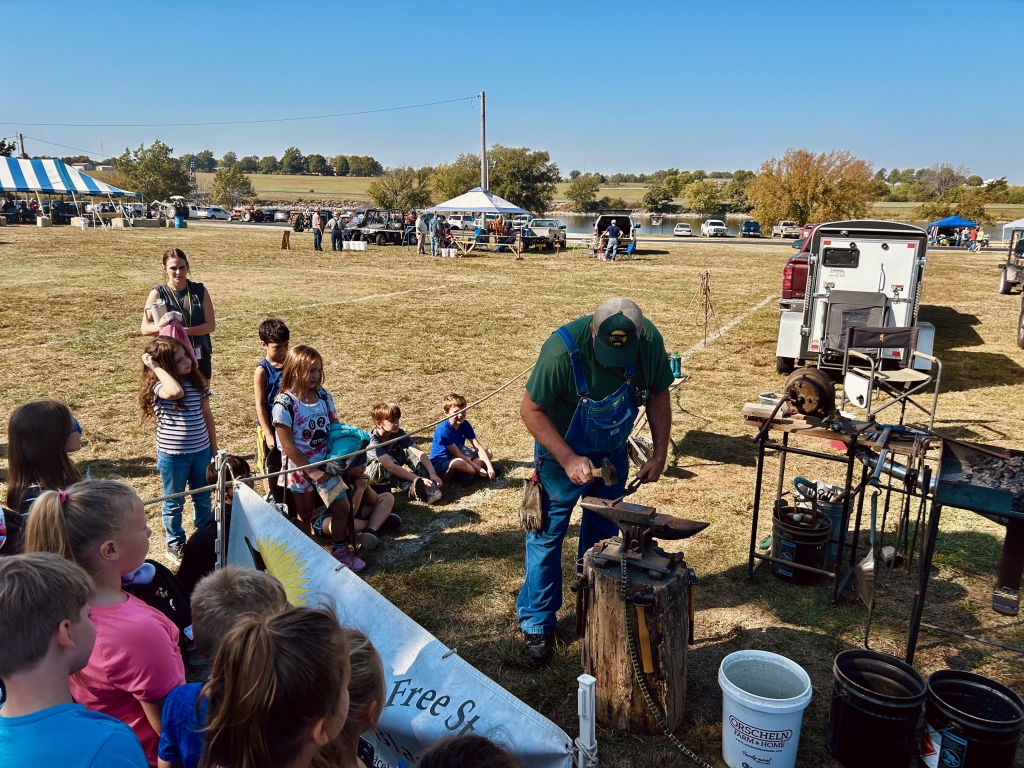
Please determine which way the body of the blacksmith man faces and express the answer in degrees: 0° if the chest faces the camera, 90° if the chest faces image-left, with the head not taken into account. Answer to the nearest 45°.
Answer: approximately 0°

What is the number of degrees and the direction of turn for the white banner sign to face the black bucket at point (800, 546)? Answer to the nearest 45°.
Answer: approximately 180°

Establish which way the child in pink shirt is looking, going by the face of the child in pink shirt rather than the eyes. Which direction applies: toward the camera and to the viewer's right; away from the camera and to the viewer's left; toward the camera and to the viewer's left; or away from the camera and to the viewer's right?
away from the camera and to the viewer's right

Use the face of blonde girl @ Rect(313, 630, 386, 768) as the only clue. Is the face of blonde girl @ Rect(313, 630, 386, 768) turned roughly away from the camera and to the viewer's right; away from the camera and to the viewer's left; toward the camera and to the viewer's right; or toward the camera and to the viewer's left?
away from the camera and to the viewer's right

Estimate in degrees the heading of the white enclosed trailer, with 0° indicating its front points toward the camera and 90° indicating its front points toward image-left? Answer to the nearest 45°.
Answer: approximately 180°

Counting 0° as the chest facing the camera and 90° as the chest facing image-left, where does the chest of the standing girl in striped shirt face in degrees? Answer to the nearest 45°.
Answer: approximately 315°

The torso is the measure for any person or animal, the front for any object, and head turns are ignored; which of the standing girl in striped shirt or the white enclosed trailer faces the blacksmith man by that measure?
the standing girl in striped shirt

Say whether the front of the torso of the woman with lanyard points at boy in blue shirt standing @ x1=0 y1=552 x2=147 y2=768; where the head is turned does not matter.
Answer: yes

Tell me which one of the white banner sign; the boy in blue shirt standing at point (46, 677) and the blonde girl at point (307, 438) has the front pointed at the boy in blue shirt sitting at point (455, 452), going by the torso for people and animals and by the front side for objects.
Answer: the boy in blue shirt standing at point (46, 677)

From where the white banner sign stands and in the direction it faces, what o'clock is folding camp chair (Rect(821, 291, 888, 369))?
The folding camp chair is roughly at 6 o'clock from the white banner sign.

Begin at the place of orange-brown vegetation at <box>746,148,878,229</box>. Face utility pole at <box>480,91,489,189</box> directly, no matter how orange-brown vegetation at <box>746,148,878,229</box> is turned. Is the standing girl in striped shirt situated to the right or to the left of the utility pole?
left

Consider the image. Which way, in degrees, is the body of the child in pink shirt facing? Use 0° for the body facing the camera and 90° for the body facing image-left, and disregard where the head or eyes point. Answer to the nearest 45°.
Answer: approximately 225°

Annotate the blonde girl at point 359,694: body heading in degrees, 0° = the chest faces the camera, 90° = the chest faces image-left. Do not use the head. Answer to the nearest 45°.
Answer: approximately 225°

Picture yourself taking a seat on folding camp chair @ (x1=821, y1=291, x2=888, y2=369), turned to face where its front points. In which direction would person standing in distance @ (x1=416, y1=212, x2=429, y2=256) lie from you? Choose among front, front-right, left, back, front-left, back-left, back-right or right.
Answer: back-right

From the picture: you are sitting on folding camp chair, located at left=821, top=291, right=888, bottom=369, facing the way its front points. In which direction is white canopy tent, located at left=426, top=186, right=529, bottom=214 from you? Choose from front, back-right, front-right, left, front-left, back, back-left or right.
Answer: back-right
